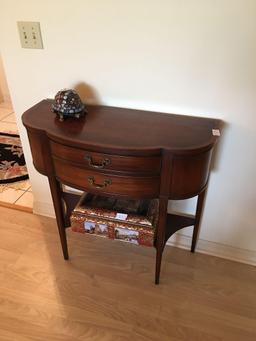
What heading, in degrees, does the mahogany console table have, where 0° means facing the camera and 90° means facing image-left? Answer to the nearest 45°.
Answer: approximately 45°

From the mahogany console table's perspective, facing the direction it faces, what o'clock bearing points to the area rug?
The area rug is roughly at 3 o'clock from the mahogany console table.

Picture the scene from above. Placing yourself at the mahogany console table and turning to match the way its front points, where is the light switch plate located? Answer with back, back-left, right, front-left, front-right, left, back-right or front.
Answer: right
